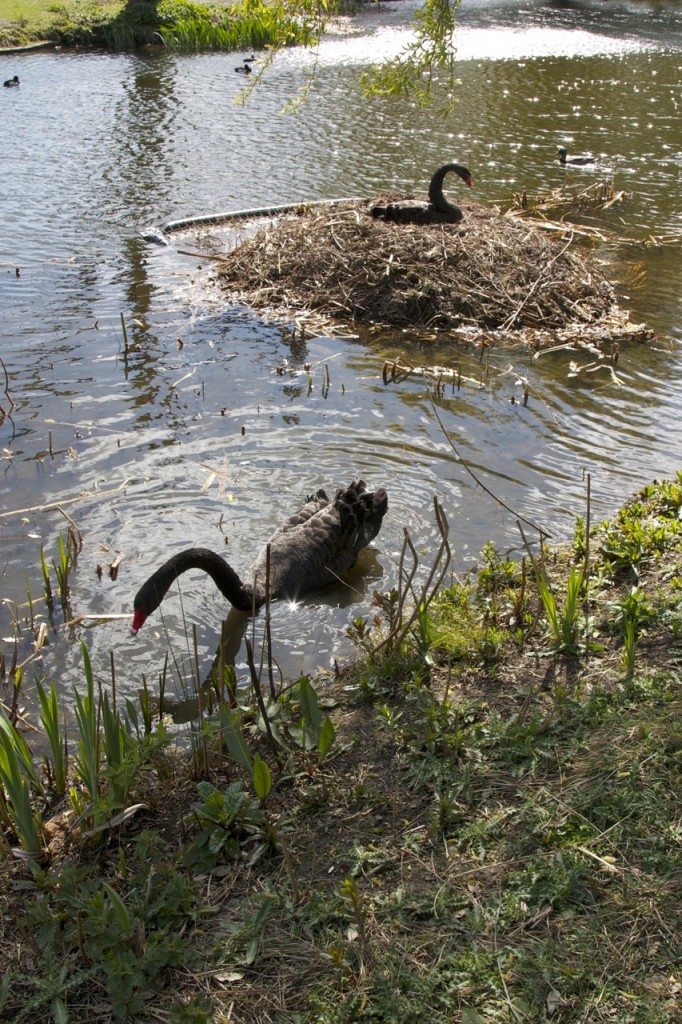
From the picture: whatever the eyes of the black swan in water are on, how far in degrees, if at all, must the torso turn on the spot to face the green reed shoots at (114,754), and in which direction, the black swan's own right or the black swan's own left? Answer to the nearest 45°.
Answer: approximately 45° to the black swan's own left

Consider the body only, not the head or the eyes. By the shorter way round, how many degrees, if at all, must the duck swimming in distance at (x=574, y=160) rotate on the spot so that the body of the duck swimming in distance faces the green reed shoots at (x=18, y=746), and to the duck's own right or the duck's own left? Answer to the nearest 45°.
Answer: approximately 90° to the duck's own left

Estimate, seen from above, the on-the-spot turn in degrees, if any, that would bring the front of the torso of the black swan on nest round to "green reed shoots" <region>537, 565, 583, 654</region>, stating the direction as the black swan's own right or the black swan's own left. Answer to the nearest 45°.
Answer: approximately 90° to the black swan's own right

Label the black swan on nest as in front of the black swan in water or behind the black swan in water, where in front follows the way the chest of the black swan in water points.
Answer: behind

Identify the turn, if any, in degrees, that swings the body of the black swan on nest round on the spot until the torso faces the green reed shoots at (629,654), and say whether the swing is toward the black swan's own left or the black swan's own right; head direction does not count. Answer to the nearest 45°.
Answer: approximately 90° to the black swan's own right

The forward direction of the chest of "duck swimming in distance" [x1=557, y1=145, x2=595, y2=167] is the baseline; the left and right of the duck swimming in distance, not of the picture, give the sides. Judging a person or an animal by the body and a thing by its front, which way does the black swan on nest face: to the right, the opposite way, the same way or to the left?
the opposite way

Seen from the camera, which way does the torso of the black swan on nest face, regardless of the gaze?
to the viewer's right

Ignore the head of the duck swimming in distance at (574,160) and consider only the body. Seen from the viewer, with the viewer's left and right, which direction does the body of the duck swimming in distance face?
facing to the left of the viewer

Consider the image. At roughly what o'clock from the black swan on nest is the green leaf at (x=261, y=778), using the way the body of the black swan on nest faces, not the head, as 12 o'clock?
The green leaf is roughly at 3 o'clock from the black swan on nest.

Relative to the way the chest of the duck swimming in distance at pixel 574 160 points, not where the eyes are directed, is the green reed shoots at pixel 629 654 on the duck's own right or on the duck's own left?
on the duck's own left

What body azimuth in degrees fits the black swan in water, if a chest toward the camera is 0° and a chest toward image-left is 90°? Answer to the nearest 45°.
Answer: approximately 45°

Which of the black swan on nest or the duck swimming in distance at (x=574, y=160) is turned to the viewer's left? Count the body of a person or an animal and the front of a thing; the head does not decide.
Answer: the duck swimming in distance

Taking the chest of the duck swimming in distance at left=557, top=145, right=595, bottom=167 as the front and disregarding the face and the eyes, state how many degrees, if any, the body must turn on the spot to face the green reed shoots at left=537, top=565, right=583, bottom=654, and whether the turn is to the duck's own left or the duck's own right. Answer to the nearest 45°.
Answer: approximately 90° to the duck's own left
